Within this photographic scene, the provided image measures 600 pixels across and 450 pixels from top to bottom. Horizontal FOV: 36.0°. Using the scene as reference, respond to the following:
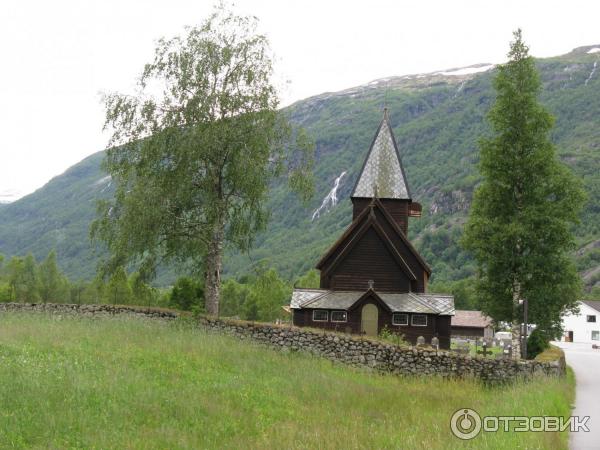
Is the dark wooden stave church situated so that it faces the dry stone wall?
yes

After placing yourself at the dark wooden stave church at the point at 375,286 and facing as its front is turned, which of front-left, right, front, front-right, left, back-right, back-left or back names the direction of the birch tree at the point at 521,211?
front-left

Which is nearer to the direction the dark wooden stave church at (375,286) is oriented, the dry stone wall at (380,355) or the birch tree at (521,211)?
the dry stone wall

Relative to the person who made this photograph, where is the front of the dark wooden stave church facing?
facing the viewer
